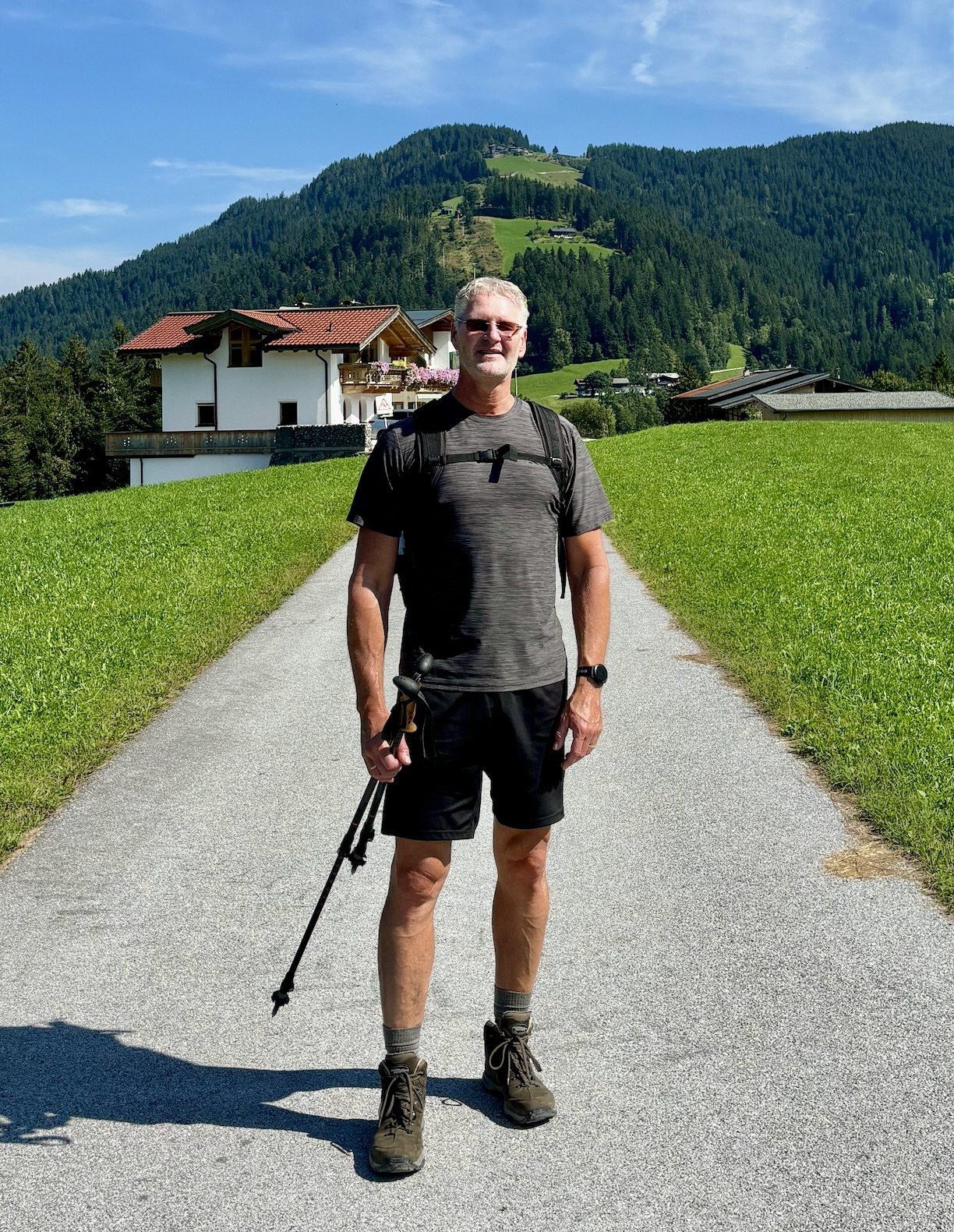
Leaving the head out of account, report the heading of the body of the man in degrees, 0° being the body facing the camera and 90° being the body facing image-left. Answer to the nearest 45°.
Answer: approximately 0°
